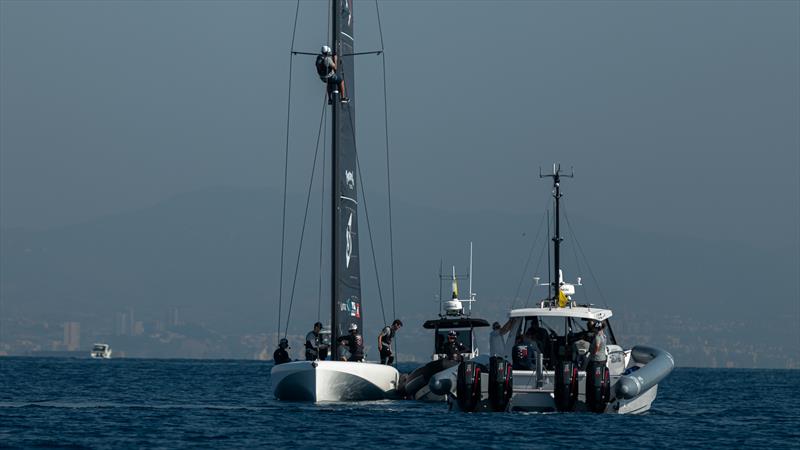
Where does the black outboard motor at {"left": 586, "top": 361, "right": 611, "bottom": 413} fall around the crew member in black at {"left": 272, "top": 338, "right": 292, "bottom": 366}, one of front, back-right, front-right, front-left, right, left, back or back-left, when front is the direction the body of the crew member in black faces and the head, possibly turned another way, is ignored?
front-right

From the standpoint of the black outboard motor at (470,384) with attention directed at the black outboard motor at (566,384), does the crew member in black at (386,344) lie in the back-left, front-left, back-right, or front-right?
back-left

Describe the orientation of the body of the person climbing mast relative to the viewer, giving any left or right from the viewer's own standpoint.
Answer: facing away from the viewer and to the right of the viewer
